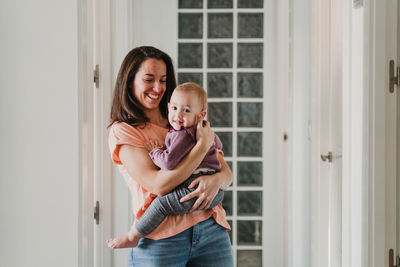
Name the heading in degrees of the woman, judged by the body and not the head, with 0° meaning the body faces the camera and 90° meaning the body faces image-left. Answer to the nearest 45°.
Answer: approximately 315°

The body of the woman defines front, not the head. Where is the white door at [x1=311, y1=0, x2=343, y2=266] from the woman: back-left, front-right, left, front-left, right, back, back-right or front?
left

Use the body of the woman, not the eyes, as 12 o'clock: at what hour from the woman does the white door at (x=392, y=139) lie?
The white door is roughly at 10 o'clock from the woman.

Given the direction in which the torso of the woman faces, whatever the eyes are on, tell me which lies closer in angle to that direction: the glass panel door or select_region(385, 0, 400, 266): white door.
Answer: the white door

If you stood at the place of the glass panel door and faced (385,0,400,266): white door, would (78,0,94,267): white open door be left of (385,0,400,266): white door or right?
right

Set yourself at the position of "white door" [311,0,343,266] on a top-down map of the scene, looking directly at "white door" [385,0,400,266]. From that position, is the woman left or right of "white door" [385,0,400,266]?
right

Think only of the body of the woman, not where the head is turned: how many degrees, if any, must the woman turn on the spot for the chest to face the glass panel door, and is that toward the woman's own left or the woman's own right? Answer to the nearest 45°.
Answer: approximately 135° to the woman's own left
